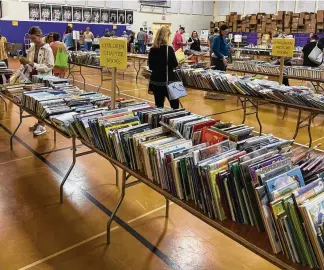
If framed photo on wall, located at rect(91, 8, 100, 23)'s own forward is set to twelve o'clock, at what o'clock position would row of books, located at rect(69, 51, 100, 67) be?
The row of books is roughly at 12 o'clock from the framed photo on wall.

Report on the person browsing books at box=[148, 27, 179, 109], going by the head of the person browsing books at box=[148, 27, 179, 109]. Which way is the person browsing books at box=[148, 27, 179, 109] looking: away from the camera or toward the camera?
away from the camera
